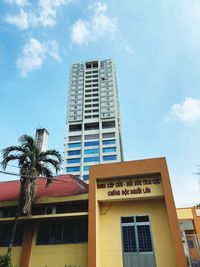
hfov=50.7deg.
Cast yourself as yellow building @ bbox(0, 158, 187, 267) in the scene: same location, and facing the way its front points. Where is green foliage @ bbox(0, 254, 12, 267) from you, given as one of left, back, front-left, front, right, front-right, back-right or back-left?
right

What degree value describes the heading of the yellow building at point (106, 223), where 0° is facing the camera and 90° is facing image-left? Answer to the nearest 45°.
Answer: approximately 0°
